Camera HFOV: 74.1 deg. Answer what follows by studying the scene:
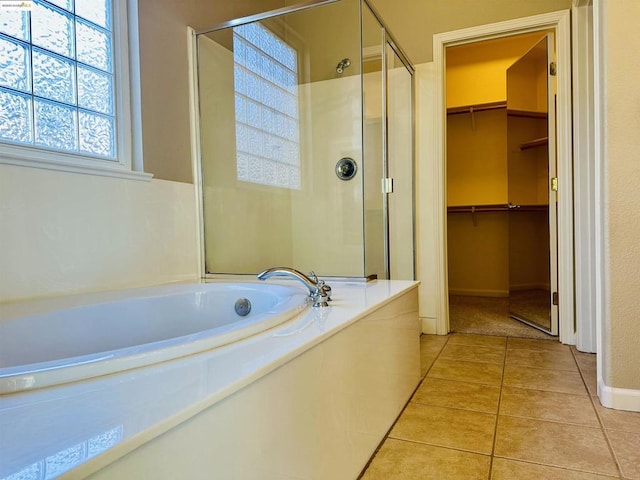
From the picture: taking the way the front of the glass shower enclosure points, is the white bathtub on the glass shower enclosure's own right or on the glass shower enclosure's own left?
on the glass shower enclosure's own right

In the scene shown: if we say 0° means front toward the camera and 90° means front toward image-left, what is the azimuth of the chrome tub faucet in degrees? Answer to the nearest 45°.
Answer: approximately 90°

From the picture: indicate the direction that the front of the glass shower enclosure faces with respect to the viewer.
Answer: facing the viewer and to the right of the viewer

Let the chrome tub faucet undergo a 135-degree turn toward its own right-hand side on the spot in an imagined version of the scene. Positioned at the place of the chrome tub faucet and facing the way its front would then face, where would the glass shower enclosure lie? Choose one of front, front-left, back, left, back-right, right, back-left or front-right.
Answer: front-left

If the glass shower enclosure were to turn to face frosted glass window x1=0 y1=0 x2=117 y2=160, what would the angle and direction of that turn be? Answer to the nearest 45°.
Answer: approximately 90° to its right

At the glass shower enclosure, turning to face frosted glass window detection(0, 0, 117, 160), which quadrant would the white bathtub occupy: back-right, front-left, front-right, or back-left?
front-left

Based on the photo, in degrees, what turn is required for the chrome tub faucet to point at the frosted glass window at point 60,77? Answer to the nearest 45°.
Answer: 0° — it already faces it
